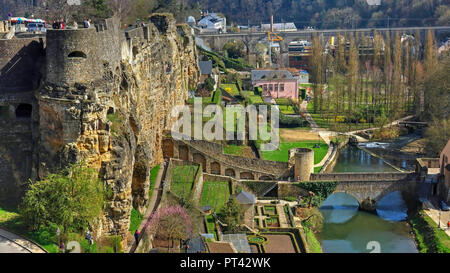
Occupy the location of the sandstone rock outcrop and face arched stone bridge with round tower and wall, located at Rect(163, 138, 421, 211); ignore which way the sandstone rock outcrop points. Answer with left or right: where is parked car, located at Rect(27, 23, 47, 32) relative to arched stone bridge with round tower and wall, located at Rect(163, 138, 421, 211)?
left
